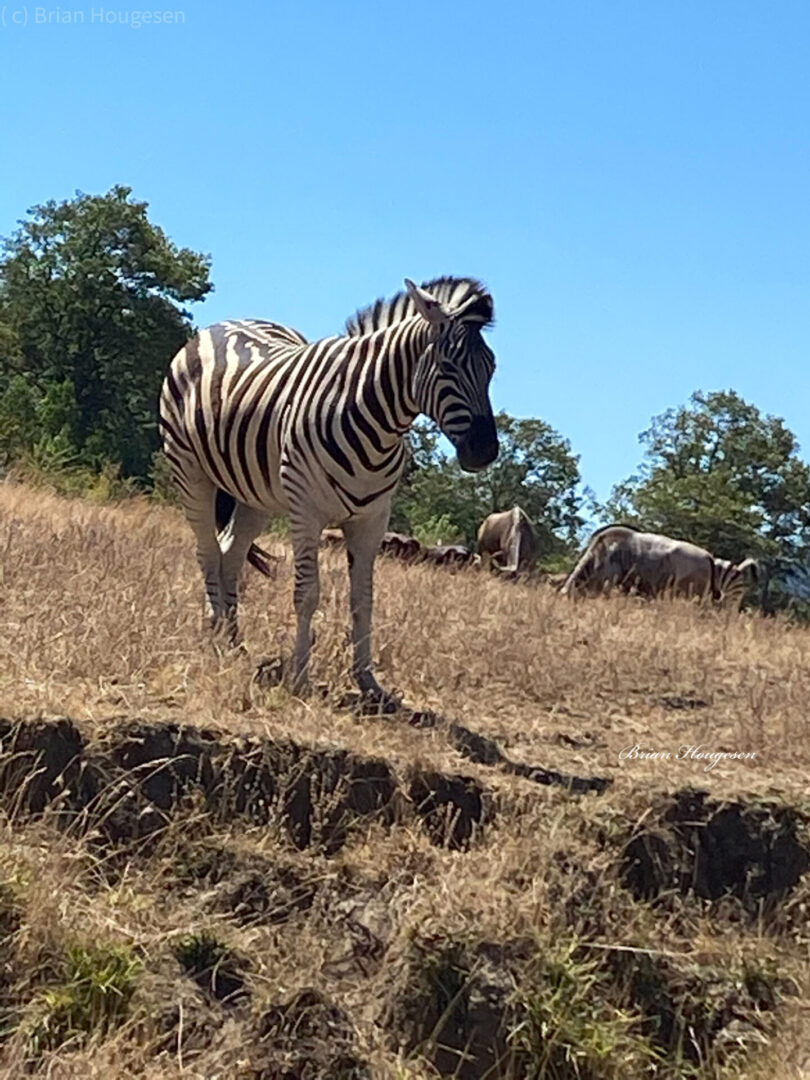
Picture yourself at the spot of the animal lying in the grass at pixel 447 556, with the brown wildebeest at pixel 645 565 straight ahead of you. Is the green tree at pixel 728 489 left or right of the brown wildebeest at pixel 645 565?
left

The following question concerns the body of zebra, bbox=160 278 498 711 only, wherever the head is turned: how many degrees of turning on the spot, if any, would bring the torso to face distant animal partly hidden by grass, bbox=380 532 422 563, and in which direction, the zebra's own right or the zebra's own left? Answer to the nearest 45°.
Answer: approximately 135° to the zebra's own left

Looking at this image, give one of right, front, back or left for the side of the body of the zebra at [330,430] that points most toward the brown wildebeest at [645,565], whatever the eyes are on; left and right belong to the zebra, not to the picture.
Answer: left

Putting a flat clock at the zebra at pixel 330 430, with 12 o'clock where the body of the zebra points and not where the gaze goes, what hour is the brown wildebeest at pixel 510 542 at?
The brown wildebeest is roughly at 8 o'clock from the zebra.

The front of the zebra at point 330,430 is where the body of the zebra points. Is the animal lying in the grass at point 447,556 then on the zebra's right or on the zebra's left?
on the zebra's left

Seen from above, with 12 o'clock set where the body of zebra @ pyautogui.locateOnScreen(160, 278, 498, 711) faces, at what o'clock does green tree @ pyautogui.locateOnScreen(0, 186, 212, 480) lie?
The green tree is roughly at 7 o'clock from the zebra.

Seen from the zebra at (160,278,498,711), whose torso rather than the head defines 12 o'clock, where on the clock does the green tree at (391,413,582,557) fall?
The green tree is roughly at 8 o'clock from the zebra.

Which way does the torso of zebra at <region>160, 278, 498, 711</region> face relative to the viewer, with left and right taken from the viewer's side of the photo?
facing the viewer and to the right of the viewer

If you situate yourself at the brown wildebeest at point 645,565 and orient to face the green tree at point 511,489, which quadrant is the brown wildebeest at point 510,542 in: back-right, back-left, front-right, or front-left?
front-left
